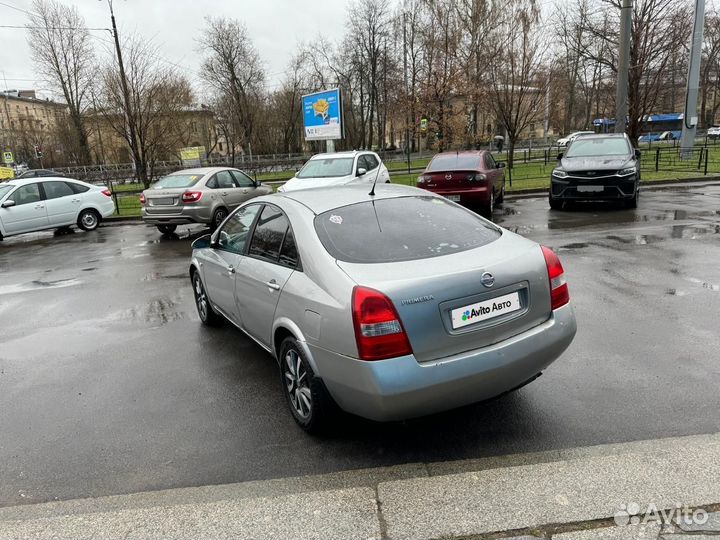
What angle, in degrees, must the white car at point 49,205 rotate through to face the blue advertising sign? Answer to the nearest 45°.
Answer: approximately 135° to its right

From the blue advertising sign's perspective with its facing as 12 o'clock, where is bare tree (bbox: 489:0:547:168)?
The bare tree is roughly at 8 o'clock from the blue advertising sign.

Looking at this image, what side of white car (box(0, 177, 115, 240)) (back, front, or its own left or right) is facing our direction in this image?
left

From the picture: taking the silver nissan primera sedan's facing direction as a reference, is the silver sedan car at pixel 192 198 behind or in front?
in front

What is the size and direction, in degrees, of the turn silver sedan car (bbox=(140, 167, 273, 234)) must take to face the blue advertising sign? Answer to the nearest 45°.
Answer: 0° — it already faces it

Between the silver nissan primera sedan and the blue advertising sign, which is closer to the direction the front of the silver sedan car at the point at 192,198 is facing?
the blue advertising sign

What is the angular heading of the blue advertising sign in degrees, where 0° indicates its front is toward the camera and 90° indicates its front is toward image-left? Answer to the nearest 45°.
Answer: approximately 45°

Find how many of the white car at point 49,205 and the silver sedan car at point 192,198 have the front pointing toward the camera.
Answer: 0

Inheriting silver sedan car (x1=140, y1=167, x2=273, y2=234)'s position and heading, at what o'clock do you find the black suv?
The black suv is roughly at 2 o'clock from the silver sedan car.

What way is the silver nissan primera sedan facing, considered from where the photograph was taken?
facing away from the viewer and to the left of the viewer

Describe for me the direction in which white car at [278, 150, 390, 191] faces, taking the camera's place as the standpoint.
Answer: facing the viewer and to the left of the viewer

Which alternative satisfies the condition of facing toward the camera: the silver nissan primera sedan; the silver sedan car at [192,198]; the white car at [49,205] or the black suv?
the black suv

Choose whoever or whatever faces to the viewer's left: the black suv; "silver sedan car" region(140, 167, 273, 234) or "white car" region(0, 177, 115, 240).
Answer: the white car

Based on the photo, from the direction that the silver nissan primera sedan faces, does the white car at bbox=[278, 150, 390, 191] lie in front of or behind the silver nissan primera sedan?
in front

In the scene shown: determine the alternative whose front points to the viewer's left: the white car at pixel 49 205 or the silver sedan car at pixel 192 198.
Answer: the white car
